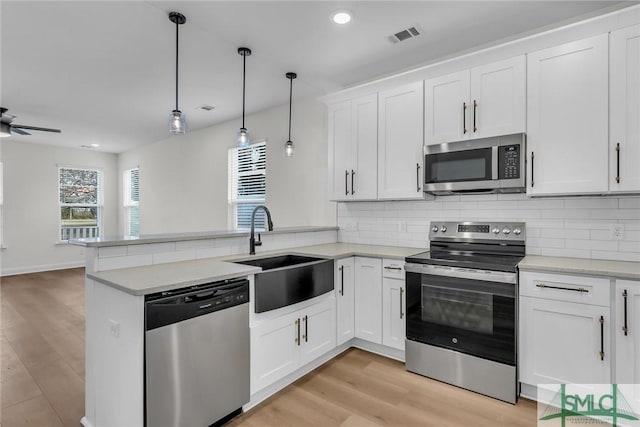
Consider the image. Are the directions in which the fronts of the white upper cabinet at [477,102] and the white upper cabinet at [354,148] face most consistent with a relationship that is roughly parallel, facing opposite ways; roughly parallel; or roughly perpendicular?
roughly parallel

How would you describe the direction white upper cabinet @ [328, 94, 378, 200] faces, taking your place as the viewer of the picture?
facing the viewer and to the left of the viewer

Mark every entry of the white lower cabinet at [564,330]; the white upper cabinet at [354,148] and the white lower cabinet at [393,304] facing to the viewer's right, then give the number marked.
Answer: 0

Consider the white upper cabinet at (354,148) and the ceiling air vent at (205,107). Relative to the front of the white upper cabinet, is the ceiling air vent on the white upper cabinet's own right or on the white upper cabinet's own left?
on the white upper cabinet's own right

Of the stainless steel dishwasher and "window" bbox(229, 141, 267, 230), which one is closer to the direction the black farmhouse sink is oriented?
the stainless steel dishwasher

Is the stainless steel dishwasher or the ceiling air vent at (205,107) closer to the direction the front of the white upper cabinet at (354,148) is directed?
the stainless steel dishwasher

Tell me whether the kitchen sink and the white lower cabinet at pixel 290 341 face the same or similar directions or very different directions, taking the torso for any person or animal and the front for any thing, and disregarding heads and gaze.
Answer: same or similar directions

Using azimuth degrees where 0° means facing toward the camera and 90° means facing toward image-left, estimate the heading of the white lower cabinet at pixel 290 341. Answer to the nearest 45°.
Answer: approximately 315°

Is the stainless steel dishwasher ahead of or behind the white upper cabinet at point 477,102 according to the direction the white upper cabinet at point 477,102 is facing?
ahead

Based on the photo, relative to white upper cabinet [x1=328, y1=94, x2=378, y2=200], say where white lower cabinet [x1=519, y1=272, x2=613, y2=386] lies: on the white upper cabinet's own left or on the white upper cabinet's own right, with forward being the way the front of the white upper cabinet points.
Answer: on the white upper cabinet's own left

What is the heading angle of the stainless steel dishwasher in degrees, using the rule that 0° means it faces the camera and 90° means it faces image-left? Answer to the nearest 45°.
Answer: approximately 315°

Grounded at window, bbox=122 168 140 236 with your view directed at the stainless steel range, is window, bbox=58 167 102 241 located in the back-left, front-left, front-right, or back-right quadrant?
back-right

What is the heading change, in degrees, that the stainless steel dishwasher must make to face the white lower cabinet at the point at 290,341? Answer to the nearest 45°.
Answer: approximately 90° to its left

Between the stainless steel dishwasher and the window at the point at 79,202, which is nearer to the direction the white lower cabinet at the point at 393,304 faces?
the stainless steel dishwasher
